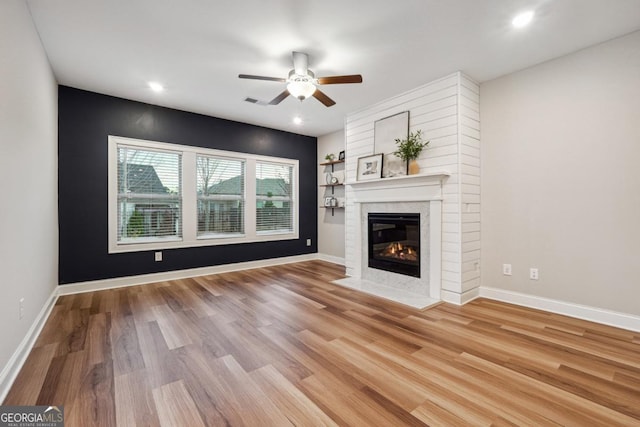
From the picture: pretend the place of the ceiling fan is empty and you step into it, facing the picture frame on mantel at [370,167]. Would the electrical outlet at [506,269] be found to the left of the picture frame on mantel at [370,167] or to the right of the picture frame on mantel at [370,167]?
right

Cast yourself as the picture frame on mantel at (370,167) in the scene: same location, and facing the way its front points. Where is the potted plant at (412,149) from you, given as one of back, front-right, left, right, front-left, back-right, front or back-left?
left

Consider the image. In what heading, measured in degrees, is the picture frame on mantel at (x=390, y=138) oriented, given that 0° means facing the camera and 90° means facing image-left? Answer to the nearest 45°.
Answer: approximately 45°

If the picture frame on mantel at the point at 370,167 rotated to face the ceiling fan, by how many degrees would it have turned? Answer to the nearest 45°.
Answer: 0° — it already faces it

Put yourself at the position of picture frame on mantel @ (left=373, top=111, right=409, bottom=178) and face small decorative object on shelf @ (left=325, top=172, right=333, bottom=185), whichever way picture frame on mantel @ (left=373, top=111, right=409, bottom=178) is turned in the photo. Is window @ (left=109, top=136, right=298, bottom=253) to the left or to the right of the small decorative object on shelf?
left

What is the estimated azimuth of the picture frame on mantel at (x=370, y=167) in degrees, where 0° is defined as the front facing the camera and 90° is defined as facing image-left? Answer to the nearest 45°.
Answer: approximately 45°

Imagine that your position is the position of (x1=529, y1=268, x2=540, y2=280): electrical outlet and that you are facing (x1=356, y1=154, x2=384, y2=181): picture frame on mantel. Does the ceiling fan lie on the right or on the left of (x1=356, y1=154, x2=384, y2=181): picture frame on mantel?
left
